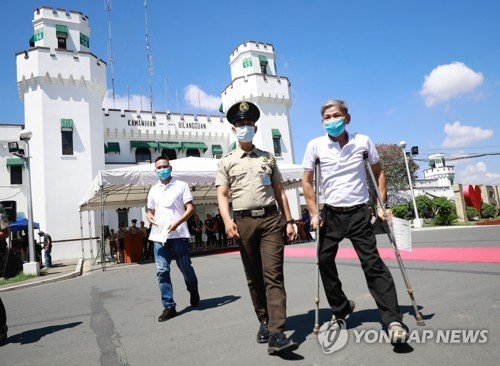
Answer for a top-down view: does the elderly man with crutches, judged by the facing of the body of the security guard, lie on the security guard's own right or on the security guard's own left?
on the security guard's own left

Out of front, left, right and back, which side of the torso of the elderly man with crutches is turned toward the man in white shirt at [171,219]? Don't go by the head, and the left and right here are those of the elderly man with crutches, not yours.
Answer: right

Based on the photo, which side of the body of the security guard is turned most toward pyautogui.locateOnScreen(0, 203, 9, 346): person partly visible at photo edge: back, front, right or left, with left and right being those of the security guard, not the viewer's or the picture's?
right

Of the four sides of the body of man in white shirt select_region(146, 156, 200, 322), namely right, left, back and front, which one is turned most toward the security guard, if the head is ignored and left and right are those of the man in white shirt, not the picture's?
left

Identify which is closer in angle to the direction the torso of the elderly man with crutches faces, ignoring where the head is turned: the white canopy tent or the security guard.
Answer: the security guard

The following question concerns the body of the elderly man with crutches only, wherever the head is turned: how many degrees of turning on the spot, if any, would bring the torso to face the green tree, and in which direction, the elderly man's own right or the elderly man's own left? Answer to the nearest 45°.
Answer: approximately 180°

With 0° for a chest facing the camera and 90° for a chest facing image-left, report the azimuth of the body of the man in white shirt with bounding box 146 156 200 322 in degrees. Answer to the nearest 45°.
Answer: approximately 45°

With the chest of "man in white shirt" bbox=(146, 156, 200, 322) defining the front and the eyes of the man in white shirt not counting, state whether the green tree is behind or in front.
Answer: behind
